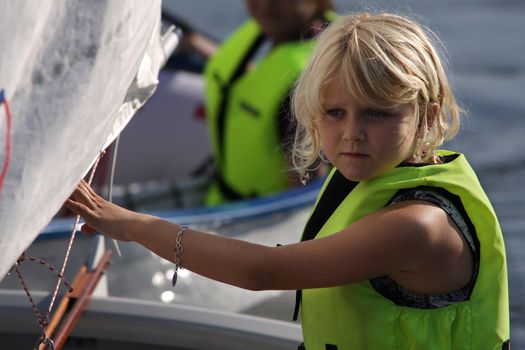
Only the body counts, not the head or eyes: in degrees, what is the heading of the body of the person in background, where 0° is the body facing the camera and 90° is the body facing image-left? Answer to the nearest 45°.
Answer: approximately 45°
